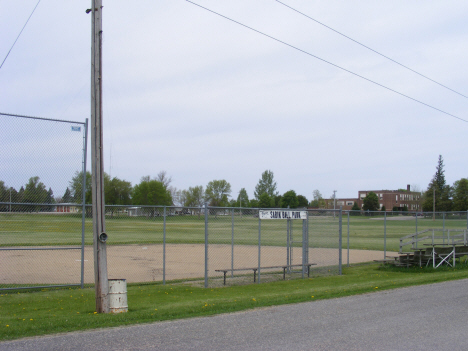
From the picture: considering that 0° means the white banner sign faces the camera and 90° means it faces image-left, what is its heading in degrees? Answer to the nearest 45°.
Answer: approximately 0°
